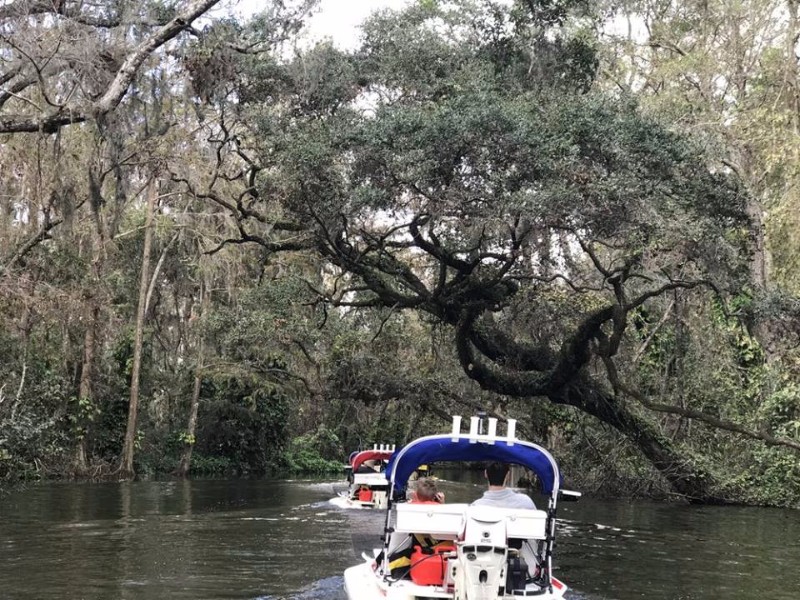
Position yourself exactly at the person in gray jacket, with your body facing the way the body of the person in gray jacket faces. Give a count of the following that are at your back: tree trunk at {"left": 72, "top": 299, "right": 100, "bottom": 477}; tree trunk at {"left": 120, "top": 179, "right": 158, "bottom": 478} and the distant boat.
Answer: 0

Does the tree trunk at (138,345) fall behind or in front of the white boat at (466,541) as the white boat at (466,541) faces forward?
in front

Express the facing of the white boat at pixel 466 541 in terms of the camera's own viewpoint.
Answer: facing away from the viewer

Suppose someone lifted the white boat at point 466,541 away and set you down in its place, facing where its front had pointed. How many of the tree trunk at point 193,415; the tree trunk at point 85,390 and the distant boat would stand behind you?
0

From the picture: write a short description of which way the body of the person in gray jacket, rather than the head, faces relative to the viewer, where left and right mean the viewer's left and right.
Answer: facing away from the viewer

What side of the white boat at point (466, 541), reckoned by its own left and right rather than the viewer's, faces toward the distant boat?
front

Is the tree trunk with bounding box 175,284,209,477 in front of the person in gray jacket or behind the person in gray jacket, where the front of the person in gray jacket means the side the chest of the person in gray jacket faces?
in front

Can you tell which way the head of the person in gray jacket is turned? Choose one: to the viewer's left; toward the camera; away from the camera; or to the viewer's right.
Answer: away from the camera

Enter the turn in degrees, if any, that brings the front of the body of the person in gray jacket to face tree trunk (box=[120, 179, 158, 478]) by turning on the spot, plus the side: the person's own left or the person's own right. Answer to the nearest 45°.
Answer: approximately 45° to the person's own left

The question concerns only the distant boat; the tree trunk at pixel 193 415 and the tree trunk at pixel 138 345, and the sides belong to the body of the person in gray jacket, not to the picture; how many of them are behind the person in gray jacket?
0
